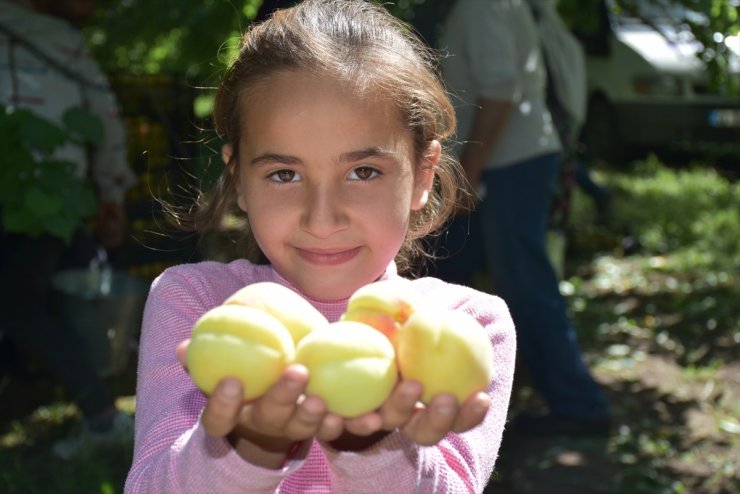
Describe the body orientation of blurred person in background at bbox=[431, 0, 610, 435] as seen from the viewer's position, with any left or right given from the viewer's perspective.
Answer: facing to the left of the viewer

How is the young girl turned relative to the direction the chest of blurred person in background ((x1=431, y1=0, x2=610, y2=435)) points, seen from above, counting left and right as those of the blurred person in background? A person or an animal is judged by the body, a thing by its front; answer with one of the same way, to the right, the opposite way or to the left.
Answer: to the left

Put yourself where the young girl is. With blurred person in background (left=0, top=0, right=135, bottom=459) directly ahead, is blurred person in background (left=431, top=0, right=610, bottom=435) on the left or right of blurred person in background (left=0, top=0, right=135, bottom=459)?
right

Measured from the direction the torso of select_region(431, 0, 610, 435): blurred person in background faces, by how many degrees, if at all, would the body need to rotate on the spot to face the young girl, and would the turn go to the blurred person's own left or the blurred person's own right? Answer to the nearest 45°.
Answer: approximately 90° to the blurred person's own left

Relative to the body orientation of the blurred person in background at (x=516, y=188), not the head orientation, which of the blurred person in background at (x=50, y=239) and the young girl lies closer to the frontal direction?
the blurred person in background

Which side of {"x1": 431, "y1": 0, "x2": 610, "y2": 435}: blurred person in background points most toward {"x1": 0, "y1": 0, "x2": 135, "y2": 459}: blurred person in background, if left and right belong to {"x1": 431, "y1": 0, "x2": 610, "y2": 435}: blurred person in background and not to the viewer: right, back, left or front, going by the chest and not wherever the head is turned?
front

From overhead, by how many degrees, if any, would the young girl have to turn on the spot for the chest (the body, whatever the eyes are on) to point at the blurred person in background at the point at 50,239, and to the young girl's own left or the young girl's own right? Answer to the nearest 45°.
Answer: approximately 135° to the young girl's own right

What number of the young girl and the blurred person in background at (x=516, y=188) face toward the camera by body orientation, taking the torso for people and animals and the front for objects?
1

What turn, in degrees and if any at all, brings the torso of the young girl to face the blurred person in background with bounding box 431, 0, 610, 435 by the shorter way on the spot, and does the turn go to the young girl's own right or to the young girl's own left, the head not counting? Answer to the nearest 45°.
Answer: approximately 180°
